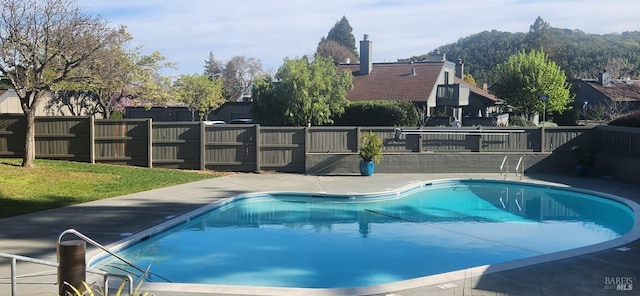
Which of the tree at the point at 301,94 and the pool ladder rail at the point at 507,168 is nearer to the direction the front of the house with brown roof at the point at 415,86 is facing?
the pool ladder rail

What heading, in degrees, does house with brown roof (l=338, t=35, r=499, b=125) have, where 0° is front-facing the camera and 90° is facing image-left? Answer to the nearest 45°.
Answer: approximately 315°

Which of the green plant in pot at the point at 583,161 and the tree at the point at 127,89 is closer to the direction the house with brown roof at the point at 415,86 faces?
the green plant in pot

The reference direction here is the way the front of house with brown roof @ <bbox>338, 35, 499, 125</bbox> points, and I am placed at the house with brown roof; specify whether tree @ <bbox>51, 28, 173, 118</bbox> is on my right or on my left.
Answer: on my right

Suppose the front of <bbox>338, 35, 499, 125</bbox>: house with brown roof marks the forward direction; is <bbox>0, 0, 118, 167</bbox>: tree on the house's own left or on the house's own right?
on the house's own right

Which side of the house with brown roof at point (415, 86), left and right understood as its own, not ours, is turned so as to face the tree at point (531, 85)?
left

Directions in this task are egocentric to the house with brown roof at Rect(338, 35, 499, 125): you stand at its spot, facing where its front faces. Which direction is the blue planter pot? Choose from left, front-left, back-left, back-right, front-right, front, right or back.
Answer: front-right

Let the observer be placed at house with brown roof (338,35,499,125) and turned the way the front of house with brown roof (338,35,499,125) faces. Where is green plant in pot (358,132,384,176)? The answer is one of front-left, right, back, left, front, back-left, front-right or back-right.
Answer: front-right

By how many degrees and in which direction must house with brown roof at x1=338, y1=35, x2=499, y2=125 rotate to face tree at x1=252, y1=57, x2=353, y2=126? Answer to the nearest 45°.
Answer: approximately 90° to its right
